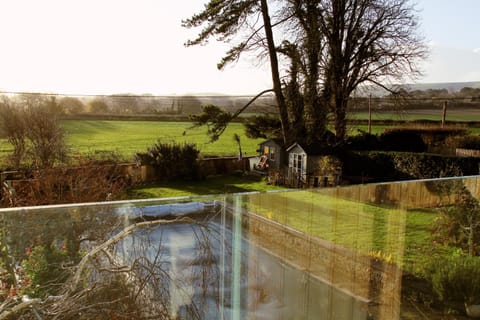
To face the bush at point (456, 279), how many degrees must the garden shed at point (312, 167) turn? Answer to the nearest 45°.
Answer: approximately 45° to its left

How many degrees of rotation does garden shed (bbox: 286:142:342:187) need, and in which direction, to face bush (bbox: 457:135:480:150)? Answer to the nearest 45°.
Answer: approximately 135° to its left

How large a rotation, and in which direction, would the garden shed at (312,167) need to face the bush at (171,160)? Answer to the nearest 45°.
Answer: approximately 45° to its right

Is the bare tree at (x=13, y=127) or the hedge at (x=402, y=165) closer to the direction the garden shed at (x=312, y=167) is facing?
the bare tree

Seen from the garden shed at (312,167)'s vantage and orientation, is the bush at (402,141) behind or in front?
behind

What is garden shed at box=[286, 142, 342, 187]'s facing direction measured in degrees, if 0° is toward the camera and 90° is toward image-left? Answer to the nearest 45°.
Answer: approximately 45°

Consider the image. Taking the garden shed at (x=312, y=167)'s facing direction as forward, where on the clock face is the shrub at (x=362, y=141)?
The shrub is roughly at 6 o'clock from the garden shed.
